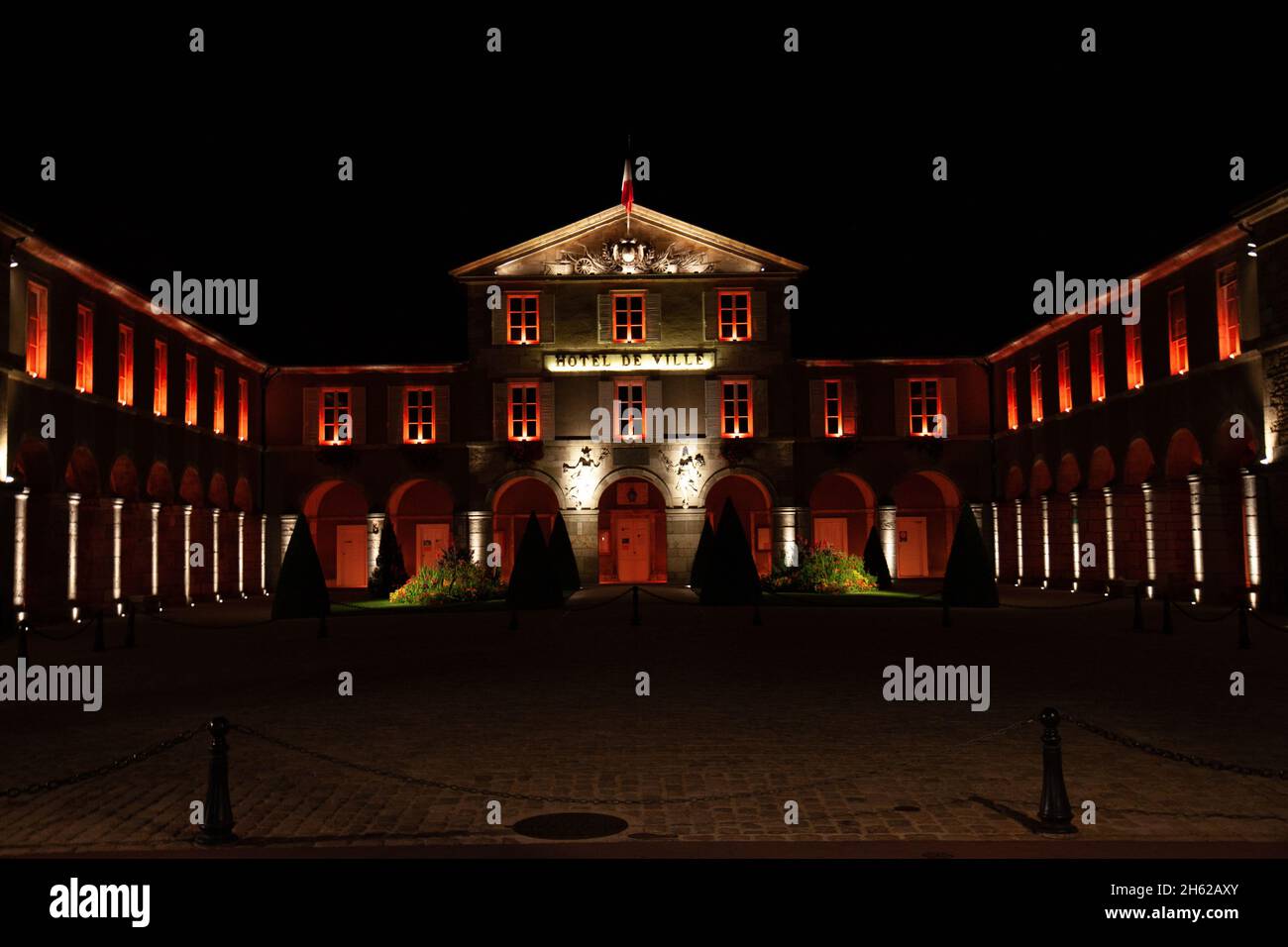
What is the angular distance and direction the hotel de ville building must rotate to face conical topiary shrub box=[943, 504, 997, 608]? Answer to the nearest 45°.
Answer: approximately 45° to its left

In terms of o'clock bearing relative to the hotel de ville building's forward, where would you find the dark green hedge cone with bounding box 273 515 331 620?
The dark green hedge cone is roughly at 1 o'clock from the hotel de ville building.

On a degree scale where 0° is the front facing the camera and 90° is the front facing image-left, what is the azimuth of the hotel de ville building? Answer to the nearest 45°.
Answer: approximately 0°

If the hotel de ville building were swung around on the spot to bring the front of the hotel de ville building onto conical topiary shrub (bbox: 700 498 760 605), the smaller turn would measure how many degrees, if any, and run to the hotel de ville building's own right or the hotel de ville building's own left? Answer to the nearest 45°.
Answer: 0° — it already faces it

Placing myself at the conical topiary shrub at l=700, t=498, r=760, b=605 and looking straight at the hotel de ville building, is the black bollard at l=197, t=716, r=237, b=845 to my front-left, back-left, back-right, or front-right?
back-left

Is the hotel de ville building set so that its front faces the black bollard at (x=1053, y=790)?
yes

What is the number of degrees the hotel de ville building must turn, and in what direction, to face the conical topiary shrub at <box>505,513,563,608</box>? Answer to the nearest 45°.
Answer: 0° — it already faces it

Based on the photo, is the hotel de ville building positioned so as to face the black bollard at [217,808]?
yes
